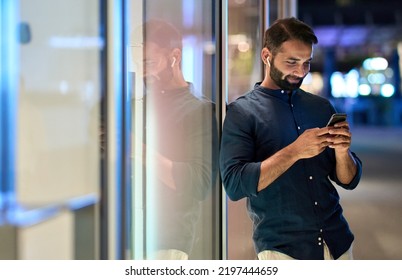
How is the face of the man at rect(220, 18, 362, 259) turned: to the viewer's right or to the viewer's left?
to the viewer's right

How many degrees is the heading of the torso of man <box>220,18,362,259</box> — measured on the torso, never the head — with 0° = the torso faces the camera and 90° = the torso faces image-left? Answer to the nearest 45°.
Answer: approximately 315°
